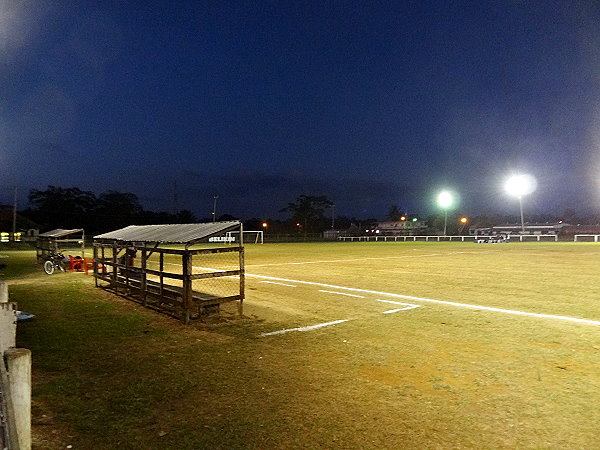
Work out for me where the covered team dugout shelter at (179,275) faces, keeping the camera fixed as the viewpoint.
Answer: facing away from the viewer and to the right of the viewer
